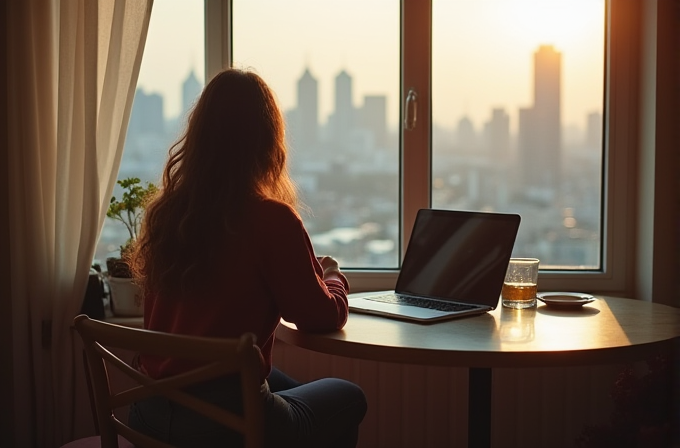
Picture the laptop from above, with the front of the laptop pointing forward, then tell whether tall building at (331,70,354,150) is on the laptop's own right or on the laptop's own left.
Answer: on the laptop's own right

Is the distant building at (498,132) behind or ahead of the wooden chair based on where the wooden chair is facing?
ahead

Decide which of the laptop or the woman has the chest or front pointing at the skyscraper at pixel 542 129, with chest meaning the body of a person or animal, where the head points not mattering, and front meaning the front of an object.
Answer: the woman

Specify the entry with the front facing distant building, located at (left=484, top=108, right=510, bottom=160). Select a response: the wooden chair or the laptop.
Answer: the wooden chair

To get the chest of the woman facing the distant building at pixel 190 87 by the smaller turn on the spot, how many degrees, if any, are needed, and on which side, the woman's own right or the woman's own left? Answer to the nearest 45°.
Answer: approximately 45° to the woman's own left

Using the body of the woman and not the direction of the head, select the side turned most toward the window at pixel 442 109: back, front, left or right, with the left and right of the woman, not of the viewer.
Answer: front

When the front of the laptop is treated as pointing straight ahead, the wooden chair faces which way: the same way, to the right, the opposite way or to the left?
the opposite way

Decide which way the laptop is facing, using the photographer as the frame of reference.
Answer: facing the viewer and to the left of the viewer

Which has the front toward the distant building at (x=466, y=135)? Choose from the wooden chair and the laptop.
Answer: the wooden chair

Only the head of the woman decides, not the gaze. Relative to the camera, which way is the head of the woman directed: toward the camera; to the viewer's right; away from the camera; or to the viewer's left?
away from the camera

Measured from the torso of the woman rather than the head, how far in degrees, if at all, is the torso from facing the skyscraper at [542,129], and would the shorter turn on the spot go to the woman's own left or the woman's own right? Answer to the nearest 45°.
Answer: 0° — they already face it

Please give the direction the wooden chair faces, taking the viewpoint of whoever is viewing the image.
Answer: facing away from the viewer and to the right of the viewer

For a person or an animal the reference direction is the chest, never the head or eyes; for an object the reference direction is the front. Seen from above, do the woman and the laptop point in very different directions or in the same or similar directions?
very different directions

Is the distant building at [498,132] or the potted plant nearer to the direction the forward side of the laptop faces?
the potted plant

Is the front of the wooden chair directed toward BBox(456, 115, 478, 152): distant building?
yes

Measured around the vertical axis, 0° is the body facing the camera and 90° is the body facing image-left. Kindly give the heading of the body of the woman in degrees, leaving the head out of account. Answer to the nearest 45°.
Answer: approximately 225°

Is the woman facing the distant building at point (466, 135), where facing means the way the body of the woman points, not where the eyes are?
yes

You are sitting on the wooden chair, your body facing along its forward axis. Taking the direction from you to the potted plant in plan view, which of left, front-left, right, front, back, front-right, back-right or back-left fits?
front-left

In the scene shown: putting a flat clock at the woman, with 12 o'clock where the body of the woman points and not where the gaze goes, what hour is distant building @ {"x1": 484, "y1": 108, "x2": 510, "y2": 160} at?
The distant building is roughly at 12 o'clock from the woman.

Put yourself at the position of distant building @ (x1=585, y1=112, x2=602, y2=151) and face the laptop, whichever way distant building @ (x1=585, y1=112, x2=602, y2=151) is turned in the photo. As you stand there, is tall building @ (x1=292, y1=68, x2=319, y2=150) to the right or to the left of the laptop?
right
